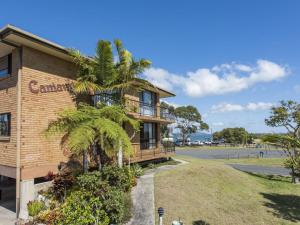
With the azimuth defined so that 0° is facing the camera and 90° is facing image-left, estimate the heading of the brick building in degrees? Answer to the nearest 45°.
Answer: approximately 315°
